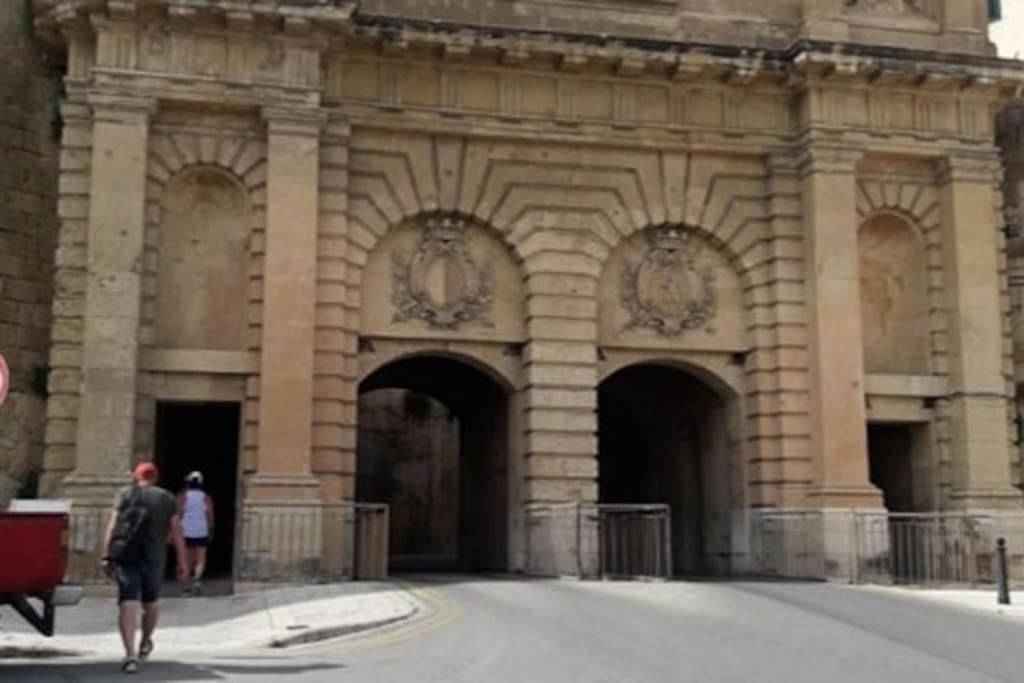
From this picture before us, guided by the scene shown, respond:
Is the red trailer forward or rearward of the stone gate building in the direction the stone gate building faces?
forward

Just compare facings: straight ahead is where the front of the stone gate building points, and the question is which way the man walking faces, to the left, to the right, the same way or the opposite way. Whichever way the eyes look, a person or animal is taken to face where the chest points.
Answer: the opposite way

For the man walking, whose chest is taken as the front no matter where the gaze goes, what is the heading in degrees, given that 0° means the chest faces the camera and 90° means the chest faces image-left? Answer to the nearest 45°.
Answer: approximately 180°

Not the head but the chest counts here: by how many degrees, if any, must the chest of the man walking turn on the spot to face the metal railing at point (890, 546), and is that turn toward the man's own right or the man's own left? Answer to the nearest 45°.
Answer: approximately 45° to the man's own right

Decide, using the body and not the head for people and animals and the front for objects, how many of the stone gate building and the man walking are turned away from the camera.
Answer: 1

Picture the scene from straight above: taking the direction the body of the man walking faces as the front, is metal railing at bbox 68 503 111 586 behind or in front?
in front

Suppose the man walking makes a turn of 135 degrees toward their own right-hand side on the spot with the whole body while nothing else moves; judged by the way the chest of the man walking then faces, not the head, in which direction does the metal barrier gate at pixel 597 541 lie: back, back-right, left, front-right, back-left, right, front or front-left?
left

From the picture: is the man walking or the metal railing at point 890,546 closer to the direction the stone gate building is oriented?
the man walking

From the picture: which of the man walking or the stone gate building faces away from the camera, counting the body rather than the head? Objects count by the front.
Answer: the man walking

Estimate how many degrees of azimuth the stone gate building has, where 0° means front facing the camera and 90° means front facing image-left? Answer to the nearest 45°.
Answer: approximately 0°
